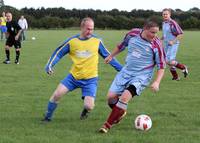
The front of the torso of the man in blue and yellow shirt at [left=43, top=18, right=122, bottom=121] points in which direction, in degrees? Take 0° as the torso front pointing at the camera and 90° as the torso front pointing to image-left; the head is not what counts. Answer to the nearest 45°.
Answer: approximately 0°

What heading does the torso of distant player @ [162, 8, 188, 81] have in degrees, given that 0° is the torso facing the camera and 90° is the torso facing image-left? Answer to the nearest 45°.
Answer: approximately 45°

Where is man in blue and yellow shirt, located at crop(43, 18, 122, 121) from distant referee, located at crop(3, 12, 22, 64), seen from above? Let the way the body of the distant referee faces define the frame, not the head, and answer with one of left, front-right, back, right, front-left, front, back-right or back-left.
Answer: front-left

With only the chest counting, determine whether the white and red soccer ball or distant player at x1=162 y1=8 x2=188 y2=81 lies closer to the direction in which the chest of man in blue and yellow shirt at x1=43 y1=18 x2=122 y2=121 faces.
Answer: the white and red soccer ball

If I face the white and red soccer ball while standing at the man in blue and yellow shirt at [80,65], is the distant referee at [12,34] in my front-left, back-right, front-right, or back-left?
back-left

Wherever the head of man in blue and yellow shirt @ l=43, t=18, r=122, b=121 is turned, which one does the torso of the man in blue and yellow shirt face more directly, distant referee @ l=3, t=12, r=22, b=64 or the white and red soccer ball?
the white and red soccer ball
